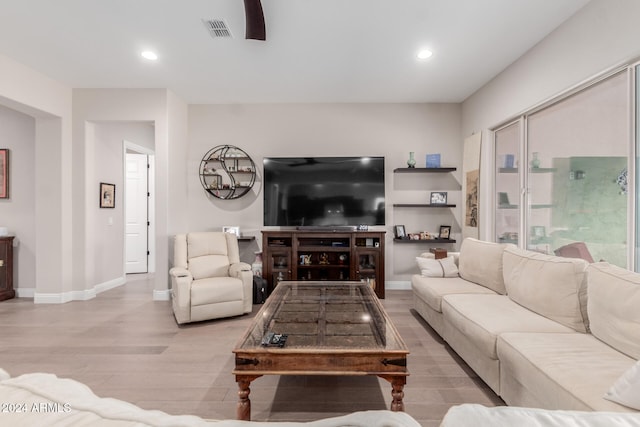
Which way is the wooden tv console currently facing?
toward the camera

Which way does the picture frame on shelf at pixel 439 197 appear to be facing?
toward the camera

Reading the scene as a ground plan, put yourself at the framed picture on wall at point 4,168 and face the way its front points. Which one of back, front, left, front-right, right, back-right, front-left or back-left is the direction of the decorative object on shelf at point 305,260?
front-left

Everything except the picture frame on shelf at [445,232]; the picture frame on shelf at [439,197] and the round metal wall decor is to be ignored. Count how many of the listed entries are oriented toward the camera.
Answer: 3

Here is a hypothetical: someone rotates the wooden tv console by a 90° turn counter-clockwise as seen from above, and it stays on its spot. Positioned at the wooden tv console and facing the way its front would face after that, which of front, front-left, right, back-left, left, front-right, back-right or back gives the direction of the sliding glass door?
front-right

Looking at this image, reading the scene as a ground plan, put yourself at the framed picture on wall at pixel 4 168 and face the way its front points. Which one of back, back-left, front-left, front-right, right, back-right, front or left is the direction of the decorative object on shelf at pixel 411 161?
front-left

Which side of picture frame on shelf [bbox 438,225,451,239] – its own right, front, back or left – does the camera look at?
front

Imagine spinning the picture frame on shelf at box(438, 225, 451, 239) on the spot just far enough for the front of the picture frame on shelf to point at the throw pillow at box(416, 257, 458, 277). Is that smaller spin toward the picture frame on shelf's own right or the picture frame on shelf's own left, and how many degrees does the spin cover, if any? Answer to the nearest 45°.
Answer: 0° — it already faces it

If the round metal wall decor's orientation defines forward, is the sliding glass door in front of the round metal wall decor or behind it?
in front

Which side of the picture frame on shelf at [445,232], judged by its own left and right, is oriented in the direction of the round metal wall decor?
right

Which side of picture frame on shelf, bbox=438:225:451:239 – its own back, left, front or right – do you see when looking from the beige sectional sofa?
front

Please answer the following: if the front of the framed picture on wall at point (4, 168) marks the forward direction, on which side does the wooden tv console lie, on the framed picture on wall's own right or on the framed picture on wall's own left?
on the framed picture on wall's own left

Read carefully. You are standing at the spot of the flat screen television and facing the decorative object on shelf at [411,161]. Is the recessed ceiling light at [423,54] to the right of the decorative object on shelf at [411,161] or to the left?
right

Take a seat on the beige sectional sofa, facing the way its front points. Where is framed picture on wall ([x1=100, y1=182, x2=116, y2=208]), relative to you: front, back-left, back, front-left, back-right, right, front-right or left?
front-right
